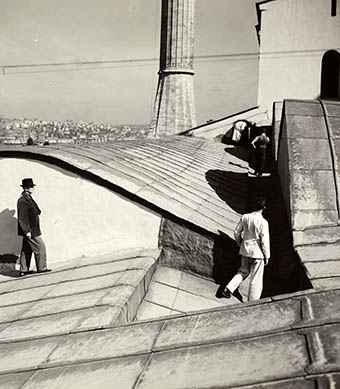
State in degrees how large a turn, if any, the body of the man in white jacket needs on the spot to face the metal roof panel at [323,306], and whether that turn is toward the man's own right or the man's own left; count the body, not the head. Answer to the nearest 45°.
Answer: approximately 135° to the man's own right

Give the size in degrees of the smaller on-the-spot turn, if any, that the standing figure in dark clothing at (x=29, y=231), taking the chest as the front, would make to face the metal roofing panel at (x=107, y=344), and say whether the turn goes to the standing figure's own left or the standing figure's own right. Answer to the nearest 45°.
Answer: approximately 90° to the standing figure's own right

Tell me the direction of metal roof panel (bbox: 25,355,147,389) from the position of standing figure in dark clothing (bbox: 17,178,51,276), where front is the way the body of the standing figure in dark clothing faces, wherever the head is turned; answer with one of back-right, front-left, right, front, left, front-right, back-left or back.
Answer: right

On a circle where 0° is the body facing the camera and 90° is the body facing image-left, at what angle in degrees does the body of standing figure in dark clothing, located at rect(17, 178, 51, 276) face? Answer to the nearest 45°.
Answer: approximately 270°

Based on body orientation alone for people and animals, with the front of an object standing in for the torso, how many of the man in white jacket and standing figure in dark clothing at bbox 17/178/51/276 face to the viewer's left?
0

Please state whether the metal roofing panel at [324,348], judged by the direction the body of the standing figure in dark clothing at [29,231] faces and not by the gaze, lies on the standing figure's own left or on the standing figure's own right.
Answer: on the standing figure's own right

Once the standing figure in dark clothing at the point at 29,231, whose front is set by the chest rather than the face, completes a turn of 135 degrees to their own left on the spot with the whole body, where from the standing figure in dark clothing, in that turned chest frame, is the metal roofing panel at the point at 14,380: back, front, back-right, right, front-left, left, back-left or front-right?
back-left

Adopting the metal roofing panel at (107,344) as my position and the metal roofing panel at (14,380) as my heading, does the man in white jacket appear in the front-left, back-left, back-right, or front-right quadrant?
back-right

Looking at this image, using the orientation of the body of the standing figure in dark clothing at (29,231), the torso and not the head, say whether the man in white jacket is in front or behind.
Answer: in front

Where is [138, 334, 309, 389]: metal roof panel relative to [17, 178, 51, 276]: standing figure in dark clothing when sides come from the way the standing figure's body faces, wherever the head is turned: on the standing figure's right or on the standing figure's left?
on the standing figure's right

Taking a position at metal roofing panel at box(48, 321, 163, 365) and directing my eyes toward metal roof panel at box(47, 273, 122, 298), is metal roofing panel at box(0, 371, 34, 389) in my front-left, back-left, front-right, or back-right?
back-left

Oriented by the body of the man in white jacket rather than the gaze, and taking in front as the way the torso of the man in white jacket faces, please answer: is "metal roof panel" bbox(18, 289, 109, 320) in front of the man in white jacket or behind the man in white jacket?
behind

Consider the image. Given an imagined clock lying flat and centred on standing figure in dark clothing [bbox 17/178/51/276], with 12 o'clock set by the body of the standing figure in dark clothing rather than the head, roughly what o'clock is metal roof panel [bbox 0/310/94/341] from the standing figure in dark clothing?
The metal roof panel is roughly at 3 o'clock from the standing figure in dark clothing.
